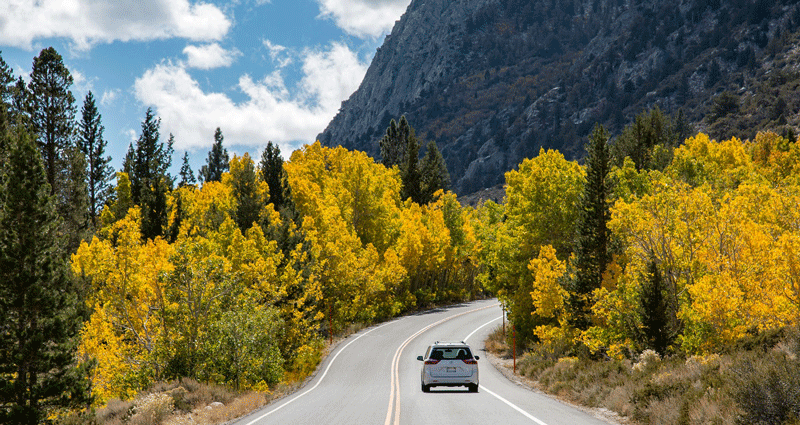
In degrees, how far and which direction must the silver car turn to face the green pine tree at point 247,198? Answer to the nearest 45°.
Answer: approximately 45° to its left

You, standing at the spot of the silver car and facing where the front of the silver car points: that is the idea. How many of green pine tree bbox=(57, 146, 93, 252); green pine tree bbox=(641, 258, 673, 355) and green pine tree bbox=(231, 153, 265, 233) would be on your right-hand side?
1

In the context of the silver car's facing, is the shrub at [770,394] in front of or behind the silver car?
behind

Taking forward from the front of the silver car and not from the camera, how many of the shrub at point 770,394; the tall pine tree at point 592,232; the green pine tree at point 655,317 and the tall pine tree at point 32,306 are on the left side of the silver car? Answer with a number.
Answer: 1

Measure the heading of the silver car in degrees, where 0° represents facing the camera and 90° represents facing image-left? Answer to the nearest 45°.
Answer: approximately 180°

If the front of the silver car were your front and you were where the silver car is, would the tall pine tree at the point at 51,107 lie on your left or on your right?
on your left

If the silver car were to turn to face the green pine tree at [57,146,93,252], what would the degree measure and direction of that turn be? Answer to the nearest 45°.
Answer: approximately 45° to its left

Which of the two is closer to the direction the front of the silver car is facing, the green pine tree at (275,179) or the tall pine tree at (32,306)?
the green pine tree

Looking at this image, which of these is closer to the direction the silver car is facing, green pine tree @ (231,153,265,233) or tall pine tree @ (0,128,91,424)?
the green pine tree

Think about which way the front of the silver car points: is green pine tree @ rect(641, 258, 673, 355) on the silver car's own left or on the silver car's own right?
on the silver car's own right

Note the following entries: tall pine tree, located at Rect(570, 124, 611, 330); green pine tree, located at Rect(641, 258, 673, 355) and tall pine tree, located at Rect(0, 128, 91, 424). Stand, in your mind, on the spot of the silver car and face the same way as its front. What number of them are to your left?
1

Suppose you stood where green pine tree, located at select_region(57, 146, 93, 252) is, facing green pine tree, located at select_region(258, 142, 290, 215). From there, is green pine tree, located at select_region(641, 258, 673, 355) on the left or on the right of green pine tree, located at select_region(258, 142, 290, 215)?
right

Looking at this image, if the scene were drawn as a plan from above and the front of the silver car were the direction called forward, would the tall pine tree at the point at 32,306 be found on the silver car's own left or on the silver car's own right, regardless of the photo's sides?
on the silver car's own left

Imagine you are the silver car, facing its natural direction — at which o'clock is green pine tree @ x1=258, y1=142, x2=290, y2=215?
The green pine tree is roughly at 11 o'clock from the silver car.

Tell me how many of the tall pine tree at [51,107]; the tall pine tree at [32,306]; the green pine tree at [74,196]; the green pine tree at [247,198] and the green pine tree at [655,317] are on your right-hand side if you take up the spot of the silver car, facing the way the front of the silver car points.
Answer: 1
